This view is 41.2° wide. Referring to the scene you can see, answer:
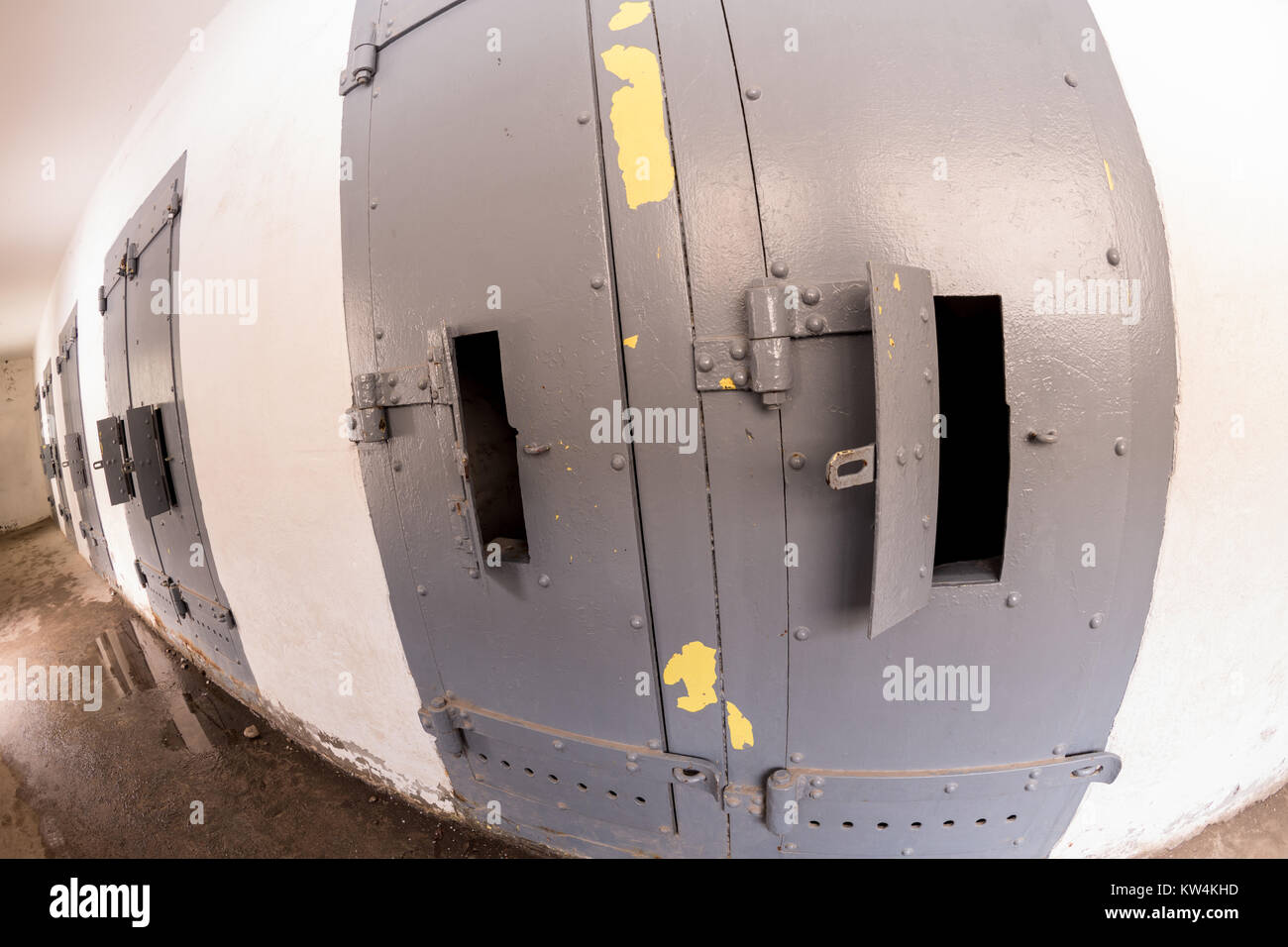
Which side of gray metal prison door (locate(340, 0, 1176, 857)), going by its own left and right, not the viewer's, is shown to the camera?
front
